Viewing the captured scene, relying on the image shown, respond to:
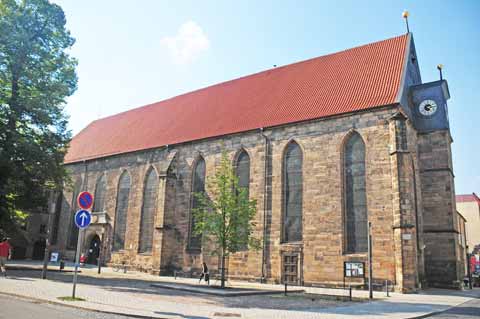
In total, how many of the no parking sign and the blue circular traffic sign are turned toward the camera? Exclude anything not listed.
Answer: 2

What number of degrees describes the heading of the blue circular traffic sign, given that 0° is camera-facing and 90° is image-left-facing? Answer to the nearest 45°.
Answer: approximately 0°

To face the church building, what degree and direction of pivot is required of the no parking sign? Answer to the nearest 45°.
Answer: approximately 135° to its left
